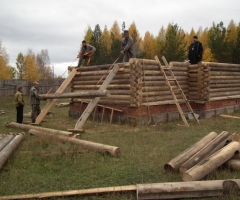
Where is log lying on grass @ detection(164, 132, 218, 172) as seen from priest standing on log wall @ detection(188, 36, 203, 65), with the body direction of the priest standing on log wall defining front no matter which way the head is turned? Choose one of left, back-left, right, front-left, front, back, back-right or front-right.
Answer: front-left

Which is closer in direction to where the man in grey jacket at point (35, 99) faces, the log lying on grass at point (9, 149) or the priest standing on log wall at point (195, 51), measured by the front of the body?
the priest standing on log wall

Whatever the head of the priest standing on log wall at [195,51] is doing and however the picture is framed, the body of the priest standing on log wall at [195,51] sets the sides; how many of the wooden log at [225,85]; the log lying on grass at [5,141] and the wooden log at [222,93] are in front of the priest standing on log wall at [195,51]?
1

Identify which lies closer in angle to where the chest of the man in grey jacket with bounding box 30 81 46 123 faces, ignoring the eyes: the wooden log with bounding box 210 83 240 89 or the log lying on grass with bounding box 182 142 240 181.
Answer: the wooden log

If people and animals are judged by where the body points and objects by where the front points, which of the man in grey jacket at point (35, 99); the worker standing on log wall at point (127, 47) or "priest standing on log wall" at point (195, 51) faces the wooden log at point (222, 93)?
the man in grey jacket

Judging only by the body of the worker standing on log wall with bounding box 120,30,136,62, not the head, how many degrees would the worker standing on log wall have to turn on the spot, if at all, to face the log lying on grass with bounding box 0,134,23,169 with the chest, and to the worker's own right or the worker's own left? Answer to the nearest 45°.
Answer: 0° — they already face it

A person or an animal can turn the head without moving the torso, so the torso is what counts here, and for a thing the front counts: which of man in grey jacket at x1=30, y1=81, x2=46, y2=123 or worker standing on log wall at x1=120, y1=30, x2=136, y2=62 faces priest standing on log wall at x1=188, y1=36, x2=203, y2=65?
the man in grey jacket

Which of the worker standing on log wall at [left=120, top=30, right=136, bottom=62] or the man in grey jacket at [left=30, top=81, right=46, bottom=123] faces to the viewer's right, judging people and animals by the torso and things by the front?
the man in grey jacket

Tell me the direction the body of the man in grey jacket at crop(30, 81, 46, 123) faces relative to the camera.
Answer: to the viewer's right

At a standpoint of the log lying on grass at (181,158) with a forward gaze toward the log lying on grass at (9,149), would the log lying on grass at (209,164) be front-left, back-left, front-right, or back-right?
back-left

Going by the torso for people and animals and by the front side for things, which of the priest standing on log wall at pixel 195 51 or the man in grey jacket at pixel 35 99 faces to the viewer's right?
the man in grey jacket
